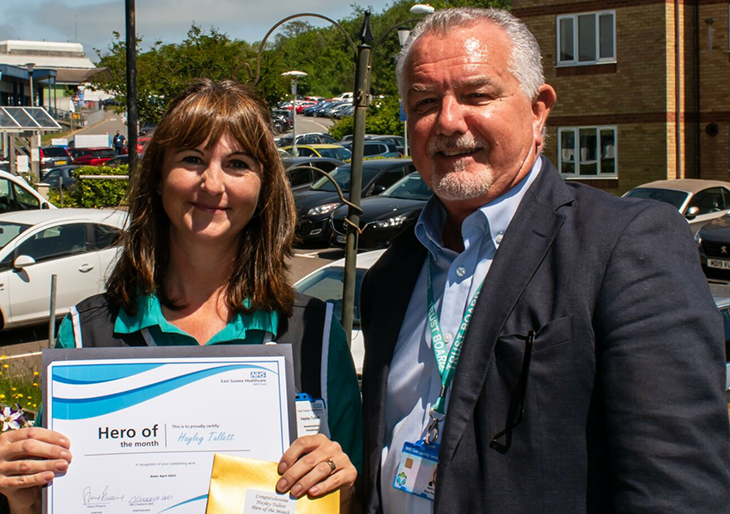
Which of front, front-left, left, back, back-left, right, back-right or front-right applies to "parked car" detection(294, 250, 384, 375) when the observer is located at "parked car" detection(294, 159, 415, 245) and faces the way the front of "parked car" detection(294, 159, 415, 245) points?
front-left

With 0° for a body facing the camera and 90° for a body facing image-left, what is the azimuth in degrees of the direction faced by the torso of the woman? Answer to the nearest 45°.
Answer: approximately 0°

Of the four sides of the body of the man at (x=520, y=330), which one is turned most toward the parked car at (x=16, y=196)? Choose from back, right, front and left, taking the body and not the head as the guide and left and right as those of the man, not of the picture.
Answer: right

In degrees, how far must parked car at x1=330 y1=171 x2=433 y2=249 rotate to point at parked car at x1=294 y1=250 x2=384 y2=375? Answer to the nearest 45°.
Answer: approximately 45° to its left

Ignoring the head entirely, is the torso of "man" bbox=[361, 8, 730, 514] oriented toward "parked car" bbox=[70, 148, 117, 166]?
no

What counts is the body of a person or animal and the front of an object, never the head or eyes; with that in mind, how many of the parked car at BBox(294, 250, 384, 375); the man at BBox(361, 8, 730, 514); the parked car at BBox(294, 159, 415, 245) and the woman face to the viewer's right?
0

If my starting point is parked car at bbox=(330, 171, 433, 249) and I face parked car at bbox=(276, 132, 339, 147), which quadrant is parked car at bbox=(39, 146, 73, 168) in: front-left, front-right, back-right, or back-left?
front-left

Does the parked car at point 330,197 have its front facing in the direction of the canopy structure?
no

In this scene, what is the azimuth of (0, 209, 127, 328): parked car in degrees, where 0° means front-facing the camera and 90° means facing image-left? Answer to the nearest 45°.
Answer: approximately 45°

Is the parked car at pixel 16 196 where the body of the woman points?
no

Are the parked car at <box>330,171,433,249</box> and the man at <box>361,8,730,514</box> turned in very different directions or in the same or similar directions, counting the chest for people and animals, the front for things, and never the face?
same or similar directions

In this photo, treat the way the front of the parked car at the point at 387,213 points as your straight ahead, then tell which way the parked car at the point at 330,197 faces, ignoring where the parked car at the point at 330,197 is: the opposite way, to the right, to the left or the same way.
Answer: the same way

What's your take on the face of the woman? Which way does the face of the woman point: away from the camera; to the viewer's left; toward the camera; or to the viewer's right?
toward the camera

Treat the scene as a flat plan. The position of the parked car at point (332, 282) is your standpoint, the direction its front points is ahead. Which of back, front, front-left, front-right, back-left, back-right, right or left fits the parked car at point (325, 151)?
back-right

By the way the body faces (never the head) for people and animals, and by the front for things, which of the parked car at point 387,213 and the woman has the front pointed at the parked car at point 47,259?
the parked car at point 387,213
